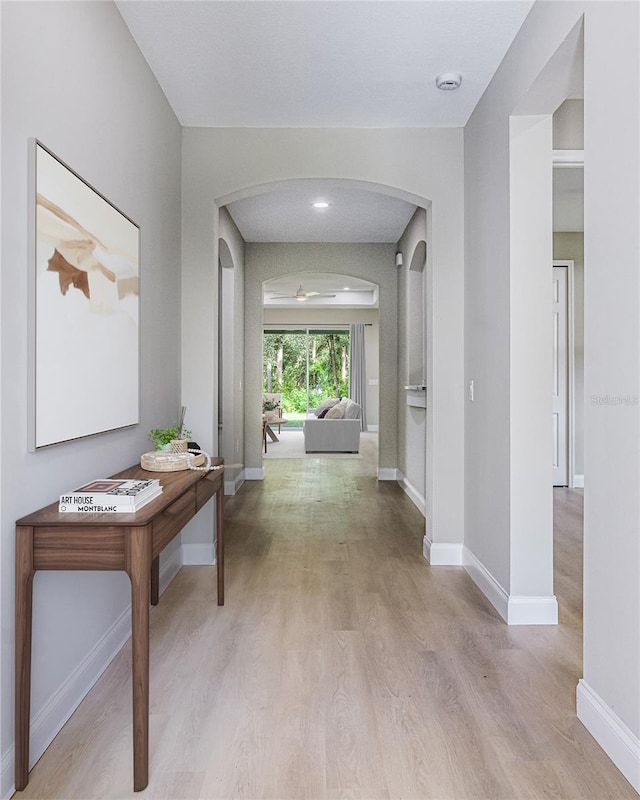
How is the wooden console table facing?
to the viewer's right

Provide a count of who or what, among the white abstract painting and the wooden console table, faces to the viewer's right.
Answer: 2

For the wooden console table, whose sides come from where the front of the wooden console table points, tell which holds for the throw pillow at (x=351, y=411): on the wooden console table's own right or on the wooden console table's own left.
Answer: on the wooden console table's own left

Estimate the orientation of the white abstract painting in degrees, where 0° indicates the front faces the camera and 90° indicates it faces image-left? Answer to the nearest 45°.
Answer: approximately 270°

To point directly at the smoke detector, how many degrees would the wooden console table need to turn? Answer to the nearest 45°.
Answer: approximately 45° to its left
